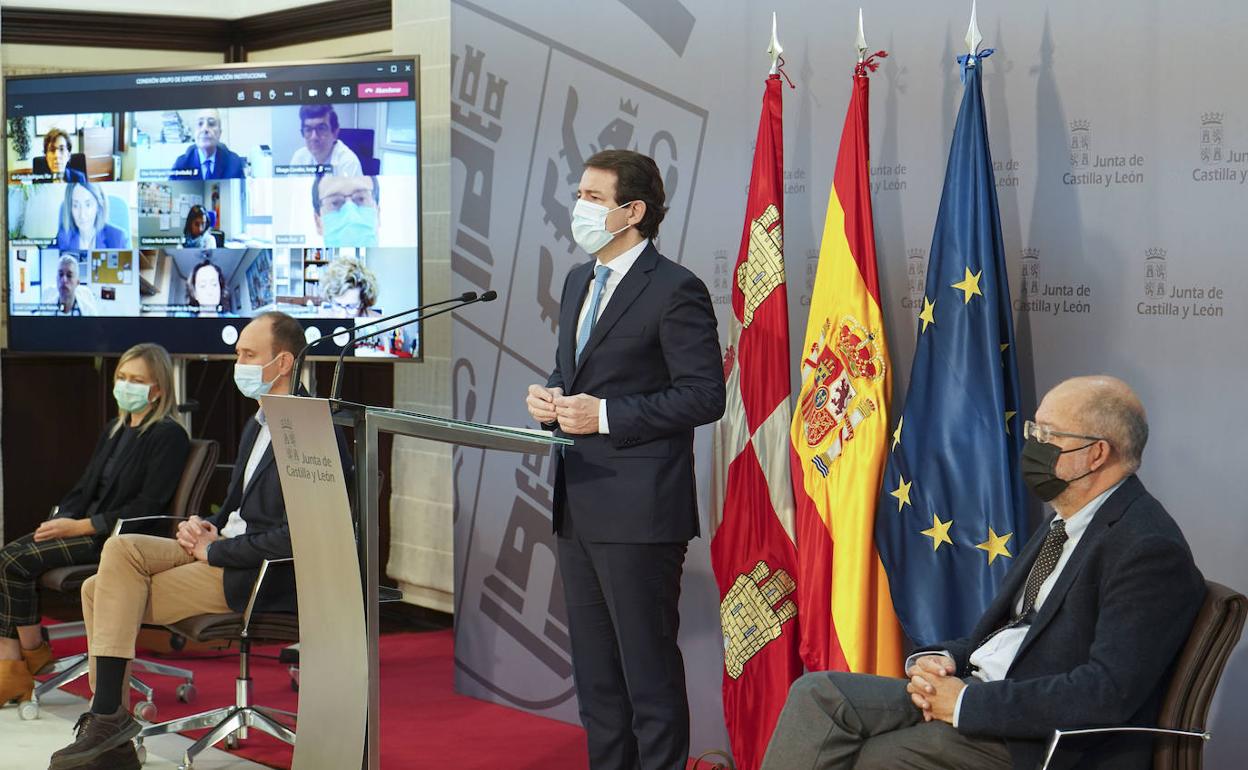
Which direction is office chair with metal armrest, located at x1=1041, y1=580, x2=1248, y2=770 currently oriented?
to the viewer's left

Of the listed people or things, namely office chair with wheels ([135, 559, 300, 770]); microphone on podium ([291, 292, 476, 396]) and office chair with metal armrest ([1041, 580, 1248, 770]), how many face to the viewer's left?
2

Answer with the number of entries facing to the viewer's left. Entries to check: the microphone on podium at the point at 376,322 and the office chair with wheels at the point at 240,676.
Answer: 1

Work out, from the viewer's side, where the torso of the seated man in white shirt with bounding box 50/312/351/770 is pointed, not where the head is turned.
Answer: to the viewer's left

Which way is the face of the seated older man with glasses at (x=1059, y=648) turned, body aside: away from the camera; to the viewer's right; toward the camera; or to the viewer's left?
to the viewer's left

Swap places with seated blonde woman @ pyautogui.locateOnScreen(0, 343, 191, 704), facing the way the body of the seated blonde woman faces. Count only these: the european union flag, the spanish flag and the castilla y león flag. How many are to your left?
3

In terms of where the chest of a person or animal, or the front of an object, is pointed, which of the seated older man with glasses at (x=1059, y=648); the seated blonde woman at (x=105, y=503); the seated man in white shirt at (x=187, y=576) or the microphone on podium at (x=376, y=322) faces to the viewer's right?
the microphone on podium

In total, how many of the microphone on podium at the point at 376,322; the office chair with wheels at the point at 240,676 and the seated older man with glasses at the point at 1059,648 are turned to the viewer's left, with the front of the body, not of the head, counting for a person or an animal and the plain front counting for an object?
2

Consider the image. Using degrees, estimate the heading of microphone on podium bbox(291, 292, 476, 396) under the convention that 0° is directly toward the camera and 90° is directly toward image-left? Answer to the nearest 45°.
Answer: approximately 270°

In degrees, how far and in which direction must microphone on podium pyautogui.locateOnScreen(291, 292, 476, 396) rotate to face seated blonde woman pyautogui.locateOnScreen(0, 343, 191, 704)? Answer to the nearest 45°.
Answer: approximately 135° to its left

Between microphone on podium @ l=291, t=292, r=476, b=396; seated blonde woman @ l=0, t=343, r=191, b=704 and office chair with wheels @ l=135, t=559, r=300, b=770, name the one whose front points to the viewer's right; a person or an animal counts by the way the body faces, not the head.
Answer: the microphone on podium

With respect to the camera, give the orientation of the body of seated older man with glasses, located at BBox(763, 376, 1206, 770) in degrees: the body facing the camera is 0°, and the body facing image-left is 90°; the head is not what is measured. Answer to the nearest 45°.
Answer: approximately 90°
